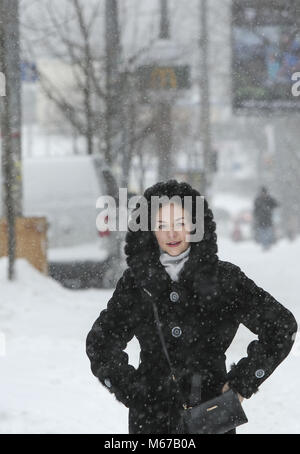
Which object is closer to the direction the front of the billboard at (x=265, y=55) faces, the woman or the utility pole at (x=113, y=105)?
the woman

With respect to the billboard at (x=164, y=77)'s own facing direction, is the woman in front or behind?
in front

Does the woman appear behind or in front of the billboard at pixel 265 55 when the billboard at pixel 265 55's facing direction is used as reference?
in front

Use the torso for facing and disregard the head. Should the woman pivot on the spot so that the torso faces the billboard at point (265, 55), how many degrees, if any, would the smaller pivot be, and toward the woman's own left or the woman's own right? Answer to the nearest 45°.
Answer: approximately 180°

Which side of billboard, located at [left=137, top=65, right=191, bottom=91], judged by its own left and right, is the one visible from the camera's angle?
front

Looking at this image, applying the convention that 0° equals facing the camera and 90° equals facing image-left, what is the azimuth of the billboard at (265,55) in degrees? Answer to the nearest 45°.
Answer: approximately 0°

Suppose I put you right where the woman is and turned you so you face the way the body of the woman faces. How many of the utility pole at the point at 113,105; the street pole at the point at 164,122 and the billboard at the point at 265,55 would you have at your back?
3

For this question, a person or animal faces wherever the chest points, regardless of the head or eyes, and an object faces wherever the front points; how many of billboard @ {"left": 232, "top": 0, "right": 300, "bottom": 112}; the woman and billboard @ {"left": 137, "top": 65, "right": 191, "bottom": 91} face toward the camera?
3

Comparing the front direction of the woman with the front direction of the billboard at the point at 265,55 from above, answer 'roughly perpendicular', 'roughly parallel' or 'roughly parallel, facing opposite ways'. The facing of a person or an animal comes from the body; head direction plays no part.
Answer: roughly parallel

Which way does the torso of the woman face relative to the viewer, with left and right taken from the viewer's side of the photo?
facing the viewer

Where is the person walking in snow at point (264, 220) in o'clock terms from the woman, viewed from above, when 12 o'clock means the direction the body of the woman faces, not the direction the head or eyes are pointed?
The person walking in snow is roughly at 6 o'clock from the woman.
